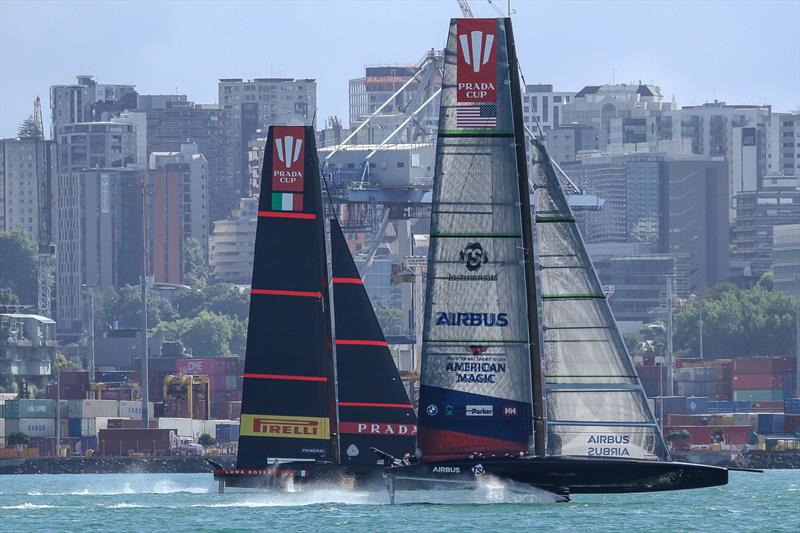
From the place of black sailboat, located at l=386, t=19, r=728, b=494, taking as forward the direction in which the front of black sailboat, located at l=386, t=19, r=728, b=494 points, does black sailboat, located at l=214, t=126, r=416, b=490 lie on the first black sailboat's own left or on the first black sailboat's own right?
on the first black sailboat's own left

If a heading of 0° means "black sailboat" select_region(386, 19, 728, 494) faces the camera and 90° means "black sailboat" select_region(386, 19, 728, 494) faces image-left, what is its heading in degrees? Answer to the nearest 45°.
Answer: approximately 270°
